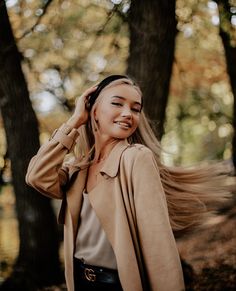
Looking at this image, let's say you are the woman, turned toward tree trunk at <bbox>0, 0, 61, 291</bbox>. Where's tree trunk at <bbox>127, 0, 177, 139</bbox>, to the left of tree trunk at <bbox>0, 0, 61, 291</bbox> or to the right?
right

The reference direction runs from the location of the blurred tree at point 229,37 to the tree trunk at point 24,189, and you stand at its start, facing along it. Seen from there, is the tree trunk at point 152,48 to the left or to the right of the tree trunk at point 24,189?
left

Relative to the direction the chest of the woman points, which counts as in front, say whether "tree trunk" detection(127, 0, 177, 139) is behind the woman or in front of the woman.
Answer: behind

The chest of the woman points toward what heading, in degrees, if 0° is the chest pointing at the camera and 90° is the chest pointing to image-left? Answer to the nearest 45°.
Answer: approximately 45°

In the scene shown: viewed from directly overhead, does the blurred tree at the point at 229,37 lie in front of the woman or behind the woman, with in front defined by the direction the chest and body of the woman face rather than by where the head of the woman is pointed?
behind

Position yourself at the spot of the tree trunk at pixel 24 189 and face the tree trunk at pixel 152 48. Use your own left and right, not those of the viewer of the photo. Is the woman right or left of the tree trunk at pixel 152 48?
right

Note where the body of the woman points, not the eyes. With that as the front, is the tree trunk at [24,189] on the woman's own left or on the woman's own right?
on the woman's own right
